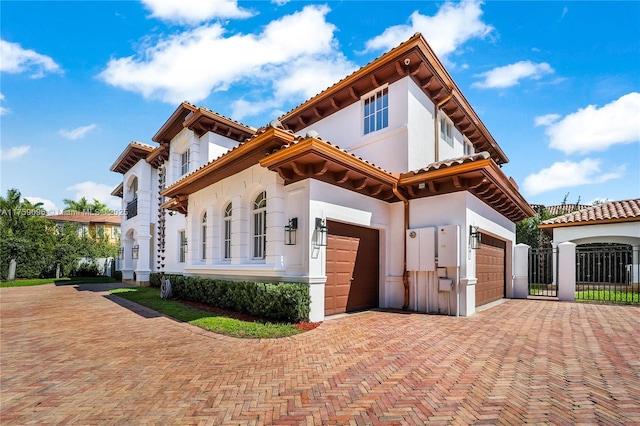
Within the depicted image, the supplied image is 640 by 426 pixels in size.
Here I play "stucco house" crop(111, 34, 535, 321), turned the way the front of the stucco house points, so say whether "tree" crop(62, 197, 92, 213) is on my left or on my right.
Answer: on my right

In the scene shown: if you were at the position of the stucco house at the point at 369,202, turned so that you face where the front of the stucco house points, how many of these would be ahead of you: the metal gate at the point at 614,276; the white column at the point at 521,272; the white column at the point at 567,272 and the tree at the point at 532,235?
0

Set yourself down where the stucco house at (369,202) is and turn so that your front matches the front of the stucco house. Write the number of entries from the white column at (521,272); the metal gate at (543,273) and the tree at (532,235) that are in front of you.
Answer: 0

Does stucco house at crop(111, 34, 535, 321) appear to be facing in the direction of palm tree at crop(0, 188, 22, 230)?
no

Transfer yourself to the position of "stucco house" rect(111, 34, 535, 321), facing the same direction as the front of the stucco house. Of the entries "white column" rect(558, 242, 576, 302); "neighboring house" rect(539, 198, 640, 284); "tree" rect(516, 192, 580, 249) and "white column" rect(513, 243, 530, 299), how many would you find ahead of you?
0

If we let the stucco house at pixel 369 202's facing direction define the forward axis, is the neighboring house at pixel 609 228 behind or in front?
behind

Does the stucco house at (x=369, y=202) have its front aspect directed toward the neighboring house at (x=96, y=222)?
no

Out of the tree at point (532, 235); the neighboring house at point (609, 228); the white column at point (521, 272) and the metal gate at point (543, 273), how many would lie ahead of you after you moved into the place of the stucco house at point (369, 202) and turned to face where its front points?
0

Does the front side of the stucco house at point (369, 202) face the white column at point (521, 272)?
no

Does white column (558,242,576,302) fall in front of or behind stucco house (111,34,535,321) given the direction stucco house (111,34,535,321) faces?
behind
